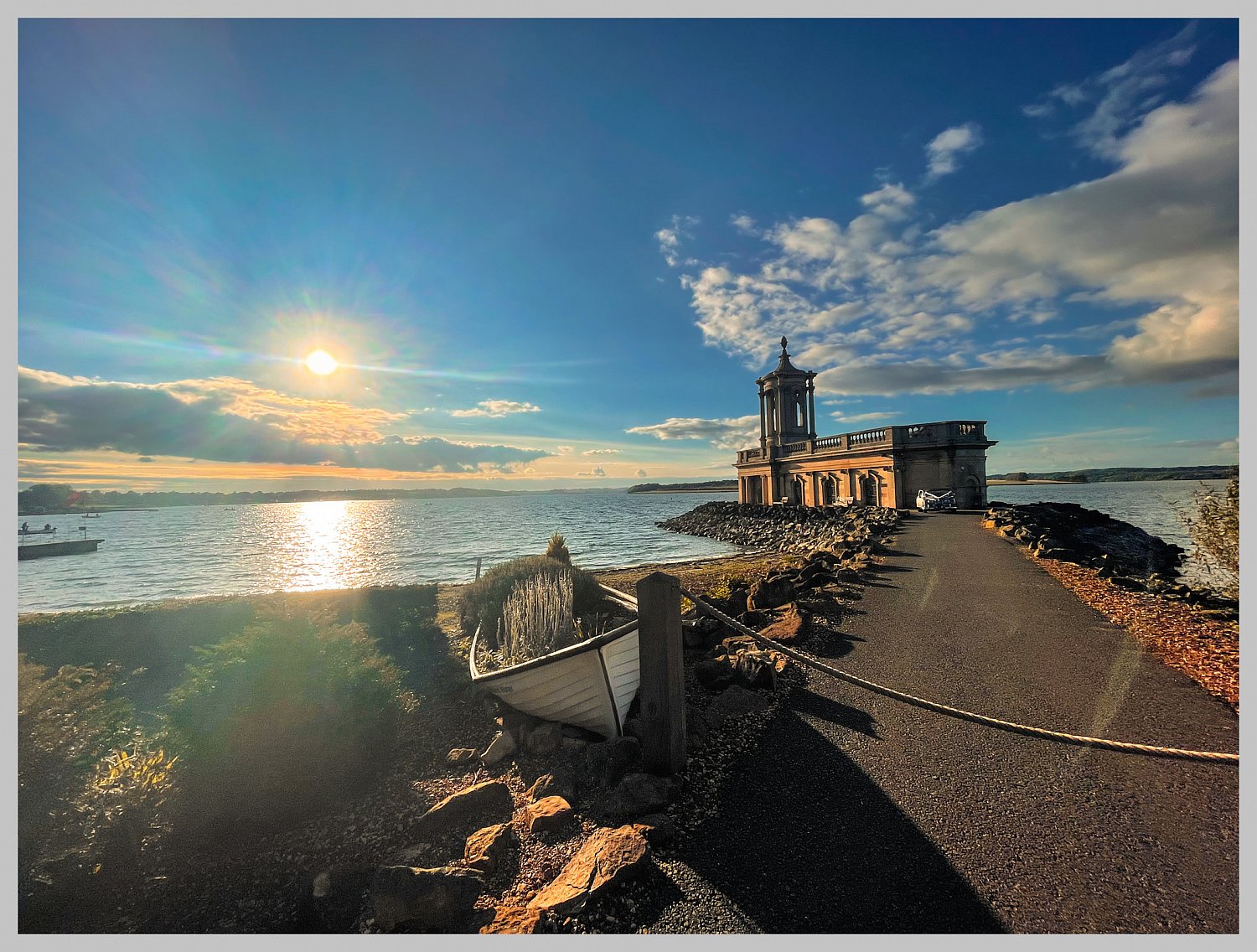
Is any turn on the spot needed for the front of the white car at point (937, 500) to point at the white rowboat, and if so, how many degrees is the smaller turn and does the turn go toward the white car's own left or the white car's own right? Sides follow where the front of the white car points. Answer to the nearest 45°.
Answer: approximately 45° to the white car's own left

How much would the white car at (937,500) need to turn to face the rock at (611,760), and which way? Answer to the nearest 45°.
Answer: approximately 45° to its left

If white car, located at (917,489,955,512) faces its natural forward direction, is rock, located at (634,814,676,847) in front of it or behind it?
in front

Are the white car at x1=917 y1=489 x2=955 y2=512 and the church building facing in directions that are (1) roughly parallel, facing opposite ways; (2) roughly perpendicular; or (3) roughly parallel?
roughly perpendicular

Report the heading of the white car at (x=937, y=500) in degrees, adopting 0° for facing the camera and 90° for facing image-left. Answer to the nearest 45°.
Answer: approximately 45°
